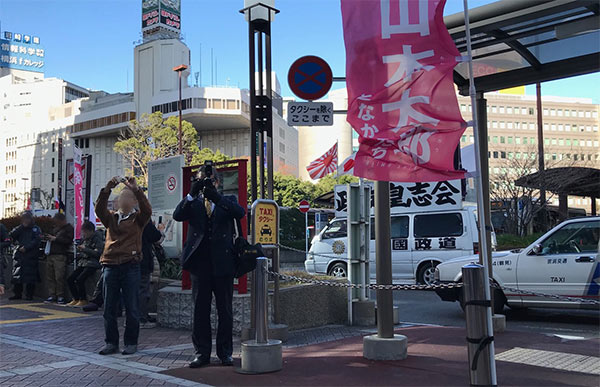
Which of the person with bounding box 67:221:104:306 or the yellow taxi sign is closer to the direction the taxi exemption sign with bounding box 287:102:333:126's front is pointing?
the yellow taxi sign

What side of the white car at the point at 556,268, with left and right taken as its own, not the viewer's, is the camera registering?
left

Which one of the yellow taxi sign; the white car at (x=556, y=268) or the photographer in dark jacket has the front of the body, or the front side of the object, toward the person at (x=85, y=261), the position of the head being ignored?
the white car

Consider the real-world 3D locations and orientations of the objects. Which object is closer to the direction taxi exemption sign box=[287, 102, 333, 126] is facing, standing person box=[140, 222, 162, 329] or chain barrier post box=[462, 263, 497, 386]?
the chain barrier post

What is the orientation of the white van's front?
to the viewer's left

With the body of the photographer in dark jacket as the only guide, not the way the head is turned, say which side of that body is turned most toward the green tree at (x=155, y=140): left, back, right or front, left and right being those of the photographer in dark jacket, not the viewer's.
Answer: back

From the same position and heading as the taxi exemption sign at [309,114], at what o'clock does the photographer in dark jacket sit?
The photographer in dark jacket is roughly at 1 o'clock from the taxi exemption sign.
